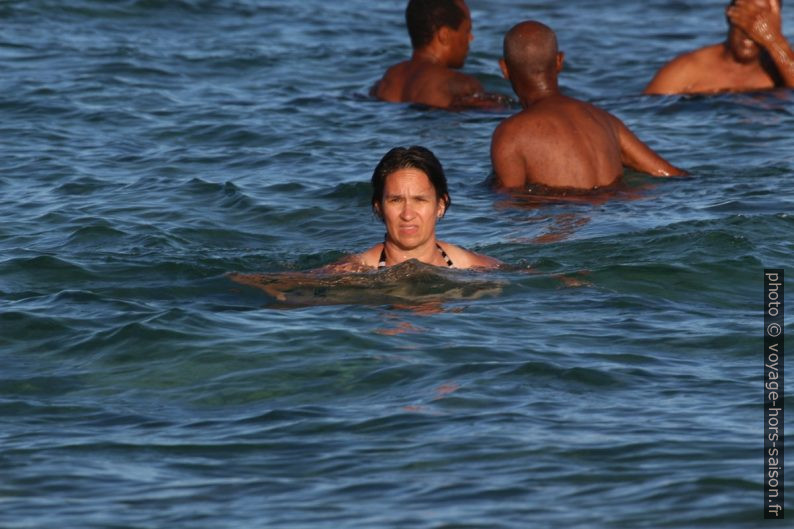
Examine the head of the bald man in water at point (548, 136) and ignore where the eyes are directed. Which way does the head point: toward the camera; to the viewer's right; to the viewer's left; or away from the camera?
away from the camera

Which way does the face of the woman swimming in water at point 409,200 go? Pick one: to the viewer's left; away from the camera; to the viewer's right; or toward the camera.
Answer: toward the camera

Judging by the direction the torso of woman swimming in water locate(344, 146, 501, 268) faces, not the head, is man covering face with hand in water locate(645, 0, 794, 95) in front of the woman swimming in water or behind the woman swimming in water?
behind

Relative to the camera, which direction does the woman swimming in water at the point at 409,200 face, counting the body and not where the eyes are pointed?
toward the camera

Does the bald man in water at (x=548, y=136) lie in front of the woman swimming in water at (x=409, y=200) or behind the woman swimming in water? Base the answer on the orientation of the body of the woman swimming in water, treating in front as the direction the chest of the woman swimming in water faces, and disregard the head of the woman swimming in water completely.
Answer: behind
